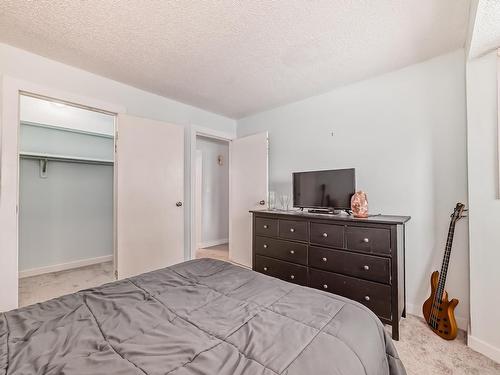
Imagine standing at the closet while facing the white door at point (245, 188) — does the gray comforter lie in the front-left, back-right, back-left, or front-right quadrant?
front-right

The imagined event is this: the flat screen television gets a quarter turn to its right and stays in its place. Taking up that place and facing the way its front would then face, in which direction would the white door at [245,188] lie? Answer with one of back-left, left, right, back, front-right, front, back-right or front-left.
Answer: front

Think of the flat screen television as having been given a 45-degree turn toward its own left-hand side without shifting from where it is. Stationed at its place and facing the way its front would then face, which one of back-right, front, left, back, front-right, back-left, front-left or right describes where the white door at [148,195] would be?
right

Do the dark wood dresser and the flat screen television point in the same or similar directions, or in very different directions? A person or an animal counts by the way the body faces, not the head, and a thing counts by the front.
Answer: same or similar directions

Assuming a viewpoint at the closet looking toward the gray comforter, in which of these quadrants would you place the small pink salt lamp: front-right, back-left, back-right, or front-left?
front-left

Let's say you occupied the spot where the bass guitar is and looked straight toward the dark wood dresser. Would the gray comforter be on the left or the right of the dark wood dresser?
left

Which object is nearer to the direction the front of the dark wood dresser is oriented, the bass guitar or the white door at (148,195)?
the white door

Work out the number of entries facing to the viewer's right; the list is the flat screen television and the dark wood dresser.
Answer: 0

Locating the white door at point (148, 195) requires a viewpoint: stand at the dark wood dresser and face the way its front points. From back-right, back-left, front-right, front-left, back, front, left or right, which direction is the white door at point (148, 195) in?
front-right

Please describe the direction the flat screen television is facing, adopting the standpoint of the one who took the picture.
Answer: facing the viewer and to the left of the viewer

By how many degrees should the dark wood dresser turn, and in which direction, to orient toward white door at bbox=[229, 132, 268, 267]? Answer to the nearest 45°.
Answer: approximately 90° to its right

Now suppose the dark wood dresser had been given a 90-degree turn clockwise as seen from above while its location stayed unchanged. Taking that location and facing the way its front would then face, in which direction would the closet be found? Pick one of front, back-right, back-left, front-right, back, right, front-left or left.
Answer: front-left

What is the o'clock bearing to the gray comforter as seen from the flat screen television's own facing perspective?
The gray comforter is roughly at 11 o'clock from the flat screen television.
